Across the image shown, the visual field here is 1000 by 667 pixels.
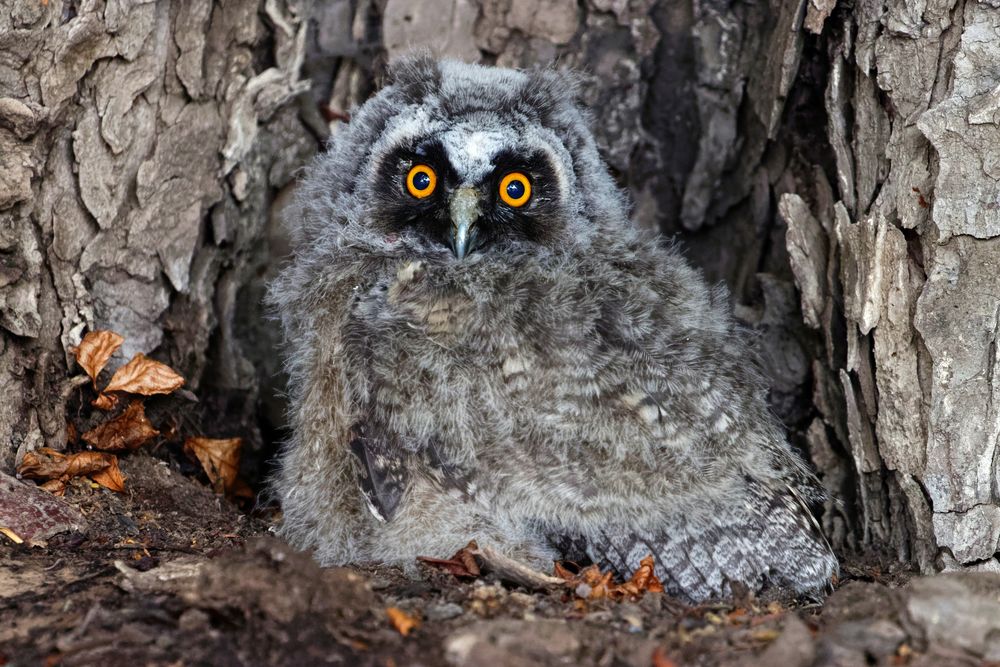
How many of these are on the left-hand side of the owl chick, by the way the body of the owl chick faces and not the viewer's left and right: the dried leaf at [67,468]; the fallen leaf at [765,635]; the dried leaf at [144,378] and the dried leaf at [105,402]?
1

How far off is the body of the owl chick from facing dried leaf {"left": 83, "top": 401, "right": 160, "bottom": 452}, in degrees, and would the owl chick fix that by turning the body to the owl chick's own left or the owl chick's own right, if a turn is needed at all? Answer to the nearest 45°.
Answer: approximately 45° to the owl chick's own right

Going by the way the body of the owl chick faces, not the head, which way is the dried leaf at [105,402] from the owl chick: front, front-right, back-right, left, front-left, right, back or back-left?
front-right

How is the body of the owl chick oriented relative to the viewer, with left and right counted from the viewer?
facing the viewer and to the left of the viewer

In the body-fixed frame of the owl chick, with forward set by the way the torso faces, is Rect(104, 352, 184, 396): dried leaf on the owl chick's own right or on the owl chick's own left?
on the owl chick's own right

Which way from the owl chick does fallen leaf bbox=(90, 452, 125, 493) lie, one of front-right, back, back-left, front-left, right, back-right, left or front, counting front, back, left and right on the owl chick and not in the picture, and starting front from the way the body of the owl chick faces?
front-right
